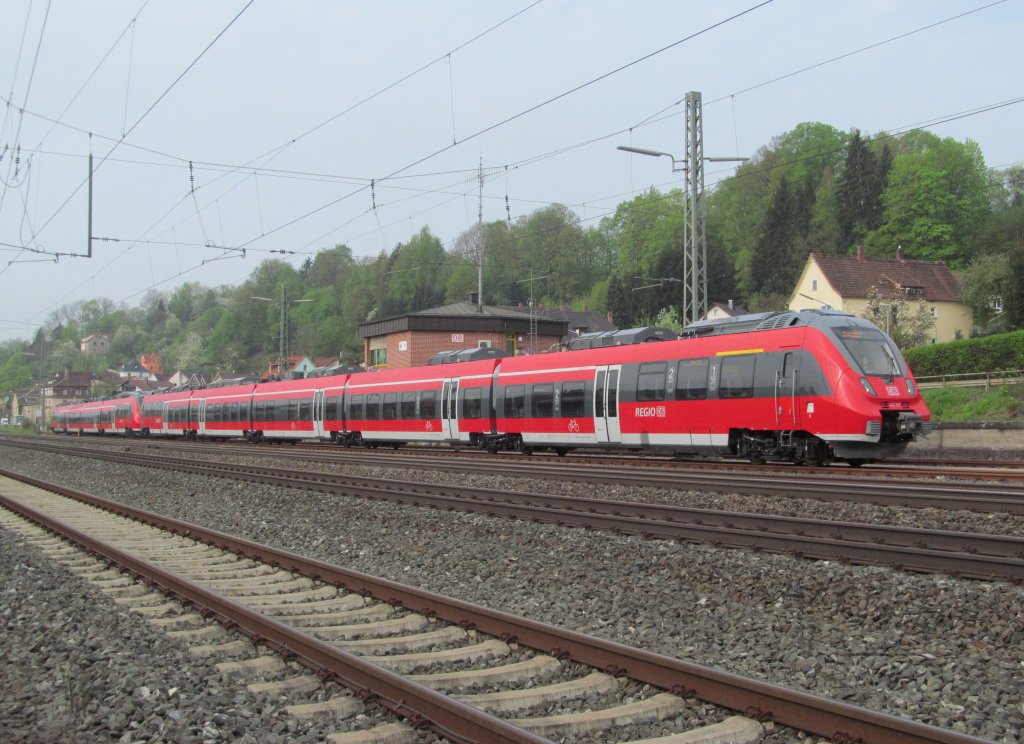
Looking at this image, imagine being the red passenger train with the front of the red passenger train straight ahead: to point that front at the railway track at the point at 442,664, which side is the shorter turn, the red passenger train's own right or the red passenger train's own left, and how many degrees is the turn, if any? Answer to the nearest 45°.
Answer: approximately 45° to the red passenger train's own right

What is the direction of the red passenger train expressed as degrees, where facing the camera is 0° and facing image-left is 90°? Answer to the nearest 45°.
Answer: approximately 315°

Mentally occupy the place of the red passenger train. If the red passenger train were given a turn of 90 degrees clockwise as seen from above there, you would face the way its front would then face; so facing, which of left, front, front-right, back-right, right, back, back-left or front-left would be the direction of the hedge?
back
